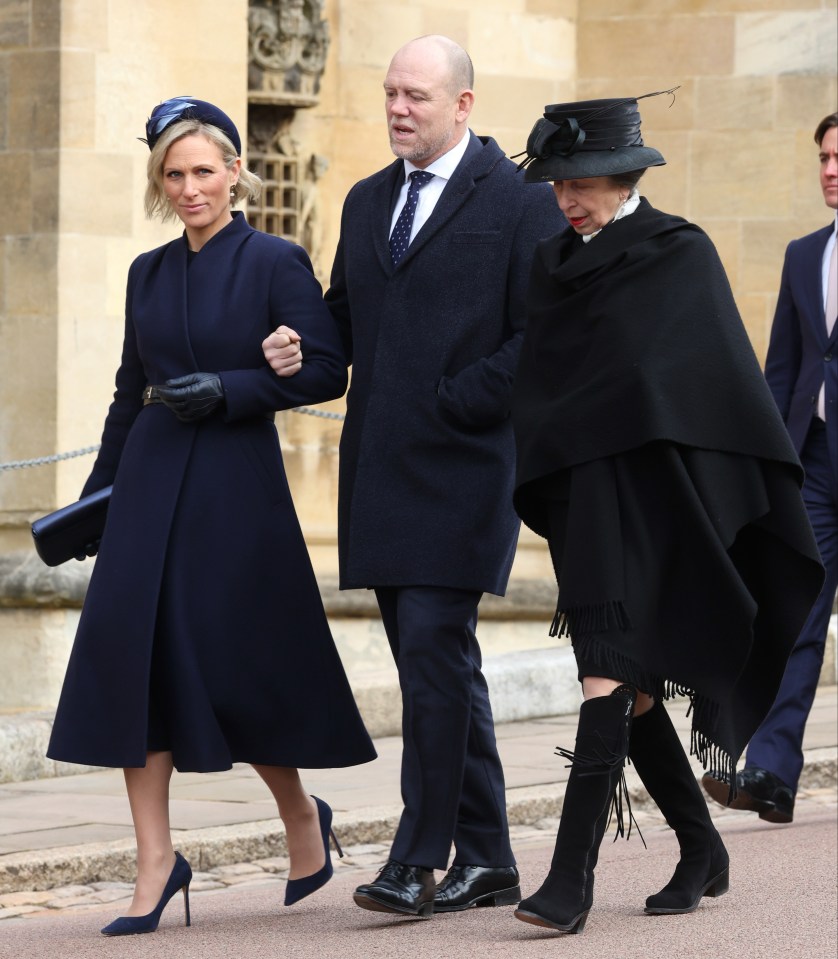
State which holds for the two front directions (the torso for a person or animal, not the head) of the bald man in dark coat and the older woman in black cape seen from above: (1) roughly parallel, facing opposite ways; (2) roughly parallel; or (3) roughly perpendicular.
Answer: roughly parallel

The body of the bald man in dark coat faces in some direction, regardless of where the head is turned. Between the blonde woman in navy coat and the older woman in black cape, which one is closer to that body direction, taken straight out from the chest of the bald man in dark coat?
the blonde woman in navy coat

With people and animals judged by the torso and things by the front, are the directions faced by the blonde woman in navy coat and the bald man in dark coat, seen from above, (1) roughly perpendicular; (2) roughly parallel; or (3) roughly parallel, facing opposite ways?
roughly parallel

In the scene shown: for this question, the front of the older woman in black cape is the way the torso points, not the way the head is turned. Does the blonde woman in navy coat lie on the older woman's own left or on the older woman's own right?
on the older woman's own right

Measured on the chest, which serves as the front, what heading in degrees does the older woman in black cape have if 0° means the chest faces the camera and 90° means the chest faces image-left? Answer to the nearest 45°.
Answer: approximately 45°

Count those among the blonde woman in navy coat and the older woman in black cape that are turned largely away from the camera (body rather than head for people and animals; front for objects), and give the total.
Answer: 0

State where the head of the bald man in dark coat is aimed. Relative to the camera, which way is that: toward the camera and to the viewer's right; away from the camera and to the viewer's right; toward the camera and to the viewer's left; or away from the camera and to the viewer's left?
toward the camera and to the viewer's left

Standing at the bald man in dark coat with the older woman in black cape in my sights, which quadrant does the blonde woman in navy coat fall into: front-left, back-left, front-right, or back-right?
back-right

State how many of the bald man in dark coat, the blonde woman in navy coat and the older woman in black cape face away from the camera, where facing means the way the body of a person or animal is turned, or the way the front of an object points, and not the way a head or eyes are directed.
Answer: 0

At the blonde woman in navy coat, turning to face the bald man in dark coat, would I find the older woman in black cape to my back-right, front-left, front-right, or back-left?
front-right

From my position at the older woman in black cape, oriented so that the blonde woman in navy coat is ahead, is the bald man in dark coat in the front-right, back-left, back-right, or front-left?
front-right

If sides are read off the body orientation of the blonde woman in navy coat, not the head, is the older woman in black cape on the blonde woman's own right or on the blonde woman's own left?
on the blonde woman's own left

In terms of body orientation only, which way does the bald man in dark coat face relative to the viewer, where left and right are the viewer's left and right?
facing the viewer and to the left of the viewer

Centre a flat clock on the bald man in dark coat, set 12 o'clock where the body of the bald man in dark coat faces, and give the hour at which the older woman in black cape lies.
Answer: The older woman in black cape is roughly at 9 o'clock from the bald man in dark coat.

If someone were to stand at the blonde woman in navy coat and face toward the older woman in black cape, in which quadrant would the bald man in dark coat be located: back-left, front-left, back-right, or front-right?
front-left

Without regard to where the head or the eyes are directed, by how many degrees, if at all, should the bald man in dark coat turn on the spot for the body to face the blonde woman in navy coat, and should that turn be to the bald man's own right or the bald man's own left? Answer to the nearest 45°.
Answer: approximately 45° to the bald man's own right
